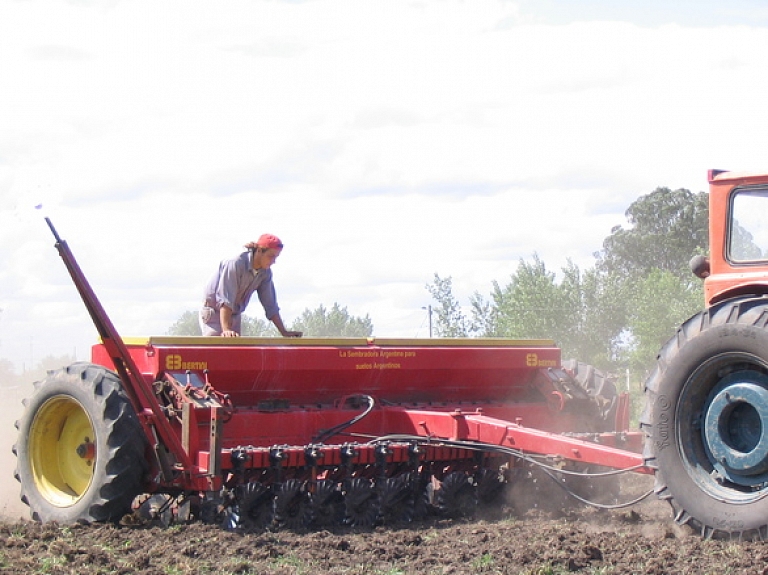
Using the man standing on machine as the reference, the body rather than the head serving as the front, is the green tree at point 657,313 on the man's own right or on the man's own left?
on the man's own left

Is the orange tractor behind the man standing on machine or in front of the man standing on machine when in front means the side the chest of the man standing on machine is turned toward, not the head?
in front

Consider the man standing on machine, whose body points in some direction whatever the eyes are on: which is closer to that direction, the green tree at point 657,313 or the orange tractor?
the orange tractor

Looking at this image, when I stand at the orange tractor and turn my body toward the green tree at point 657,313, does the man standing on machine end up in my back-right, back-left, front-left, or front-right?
front-left

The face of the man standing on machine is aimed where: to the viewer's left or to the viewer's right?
to the viewer's right
